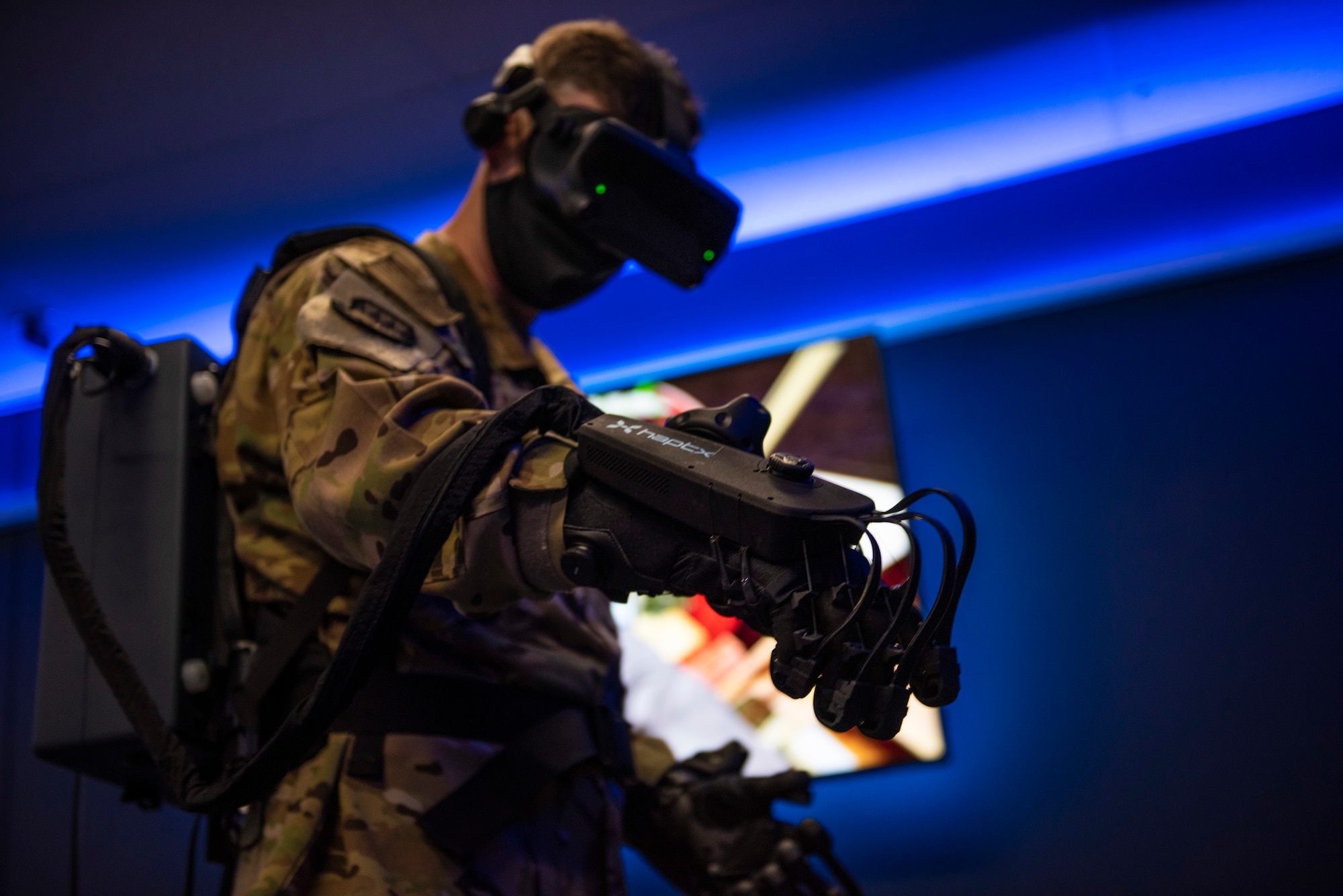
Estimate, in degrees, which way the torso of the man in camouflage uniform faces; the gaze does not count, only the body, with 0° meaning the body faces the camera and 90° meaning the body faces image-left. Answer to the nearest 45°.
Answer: approximately 270°
